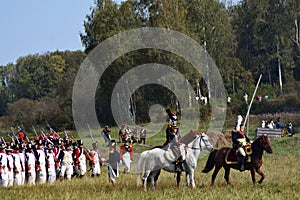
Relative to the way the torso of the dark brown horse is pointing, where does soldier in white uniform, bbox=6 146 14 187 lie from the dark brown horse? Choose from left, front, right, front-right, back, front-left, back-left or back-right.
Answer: back

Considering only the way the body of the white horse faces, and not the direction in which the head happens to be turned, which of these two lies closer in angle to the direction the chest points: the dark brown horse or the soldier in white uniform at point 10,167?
the dark brown horse

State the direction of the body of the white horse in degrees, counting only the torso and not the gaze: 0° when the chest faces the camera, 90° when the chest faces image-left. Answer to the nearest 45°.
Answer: approximately 270°

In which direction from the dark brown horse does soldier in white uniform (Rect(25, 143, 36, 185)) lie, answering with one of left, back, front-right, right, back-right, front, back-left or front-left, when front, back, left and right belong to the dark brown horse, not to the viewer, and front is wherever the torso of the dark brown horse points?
back

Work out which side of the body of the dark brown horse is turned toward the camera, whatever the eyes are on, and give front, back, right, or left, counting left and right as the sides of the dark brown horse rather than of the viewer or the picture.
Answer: right

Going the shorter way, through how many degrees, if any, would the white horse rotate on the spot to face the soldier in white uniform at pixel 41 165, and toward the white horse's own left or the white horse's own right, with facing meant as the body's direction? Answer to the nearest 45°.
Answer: approximately 135° to the white horse's own left

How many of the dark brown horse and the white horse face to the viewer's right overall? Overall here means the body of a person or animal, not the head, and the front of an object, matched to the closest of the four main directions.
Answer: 2

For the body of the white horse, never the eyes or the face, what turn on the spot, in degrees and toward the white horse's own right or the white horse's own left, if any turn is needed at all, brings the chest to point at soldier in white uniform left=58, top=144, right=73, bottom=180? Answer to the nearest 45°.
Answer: approximately 135° to the white horse's own left
